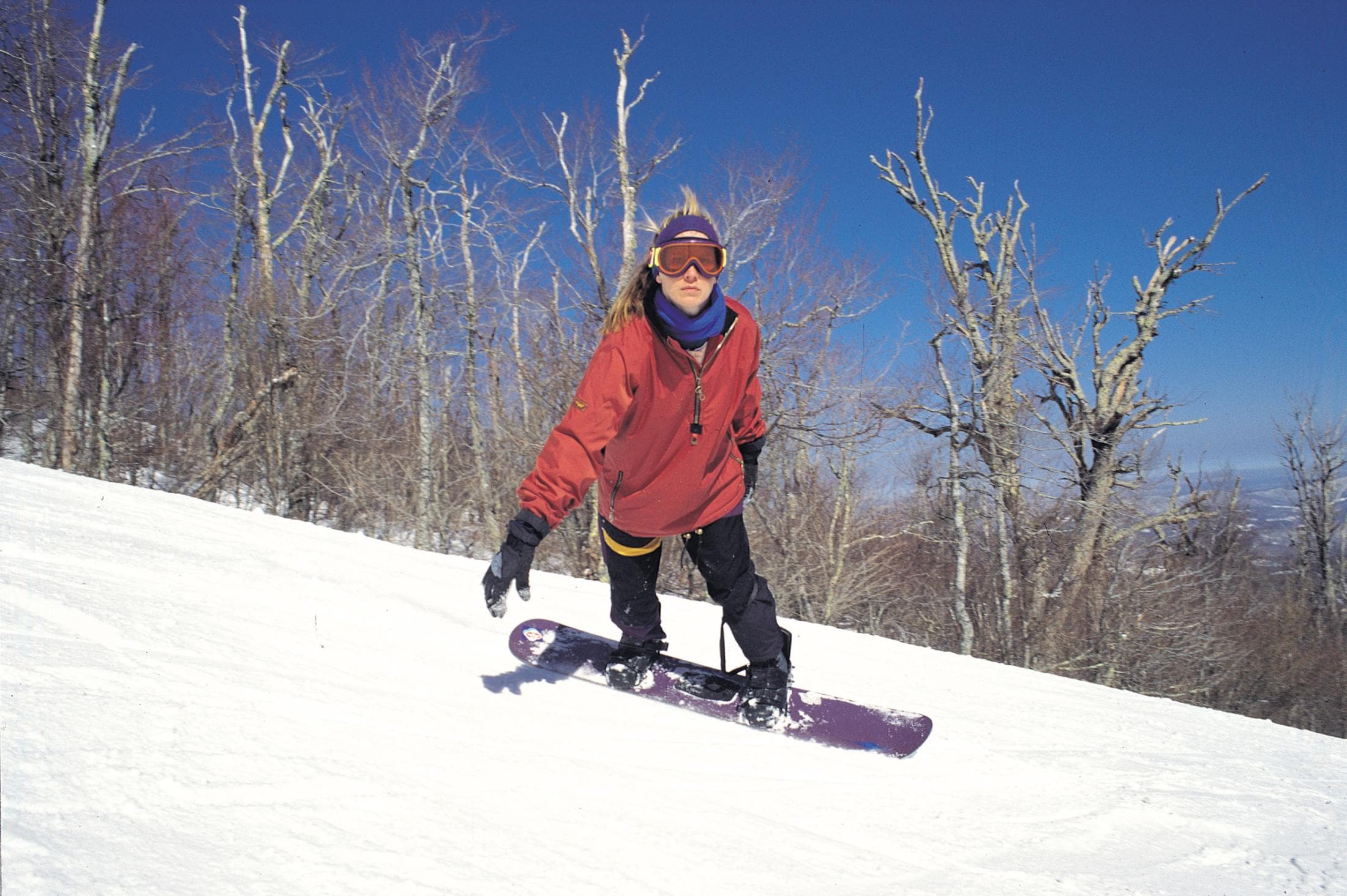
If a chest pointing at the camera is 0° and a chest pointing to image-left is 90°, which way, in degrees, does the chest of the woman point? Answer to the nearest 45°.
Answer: approximately 0°
